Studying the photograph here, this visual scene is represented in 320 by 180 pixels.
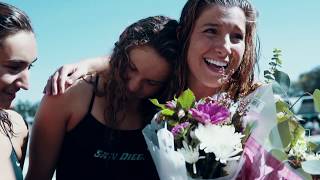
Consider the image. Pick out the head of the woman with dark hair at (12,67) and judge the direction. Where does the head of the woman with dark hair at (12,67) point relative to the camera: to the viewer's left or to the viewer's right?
to the viewer's right

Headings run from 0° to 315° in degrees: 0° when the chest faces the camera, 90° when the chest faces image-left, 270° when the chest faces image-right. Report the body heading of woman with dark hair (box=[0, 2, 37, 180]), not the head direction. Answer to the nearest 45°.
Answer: approximately 315°

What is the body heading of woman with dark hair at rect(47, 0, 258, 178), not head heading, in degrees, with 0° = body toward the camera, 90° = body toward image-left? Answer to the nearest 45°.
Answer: approximately 315°

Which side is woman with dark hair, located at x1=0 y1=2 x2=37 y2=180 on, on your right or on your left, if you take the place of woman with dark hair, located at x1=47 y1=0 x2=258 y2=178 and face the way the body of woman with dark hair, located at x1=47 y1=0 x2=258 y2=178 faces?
on your right
